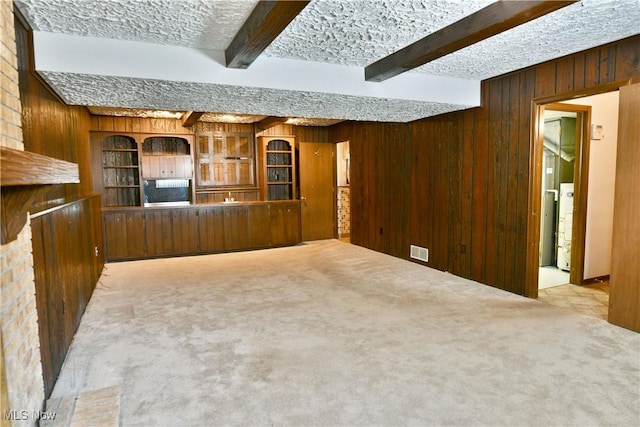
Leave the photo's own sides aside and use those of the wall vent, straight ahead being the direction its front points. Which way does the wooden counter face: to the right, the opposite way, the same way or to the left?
to the left

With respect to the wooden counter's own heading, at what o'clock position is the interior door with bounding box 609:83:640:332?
The interior door is roughly at 11 o'clock from the wooden counter.

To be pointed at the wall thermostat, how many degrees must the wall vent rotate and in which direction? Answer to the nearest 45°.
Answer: approximately 135° to its left

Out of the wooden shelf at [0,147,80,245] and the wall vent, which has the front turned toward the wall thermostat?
the wooden shelf

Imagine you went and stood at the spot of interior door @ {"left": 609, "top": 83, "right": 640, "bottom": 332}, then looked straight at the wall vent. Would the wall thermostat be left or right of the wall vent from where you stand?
right

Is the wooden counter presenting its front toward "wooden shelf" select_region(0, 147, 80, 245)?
yes

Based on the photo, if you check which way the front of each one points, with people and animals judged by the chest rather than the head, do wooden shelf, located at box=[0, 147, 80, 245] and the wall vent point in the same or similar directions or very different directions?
very different directions

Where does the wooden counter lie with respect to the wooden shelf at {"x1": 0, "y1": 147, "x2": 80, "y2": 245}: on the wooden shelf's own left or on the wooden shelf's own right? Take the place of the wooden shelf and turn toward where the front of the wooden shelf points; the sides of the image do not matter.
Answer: on the wooden shelf's own left

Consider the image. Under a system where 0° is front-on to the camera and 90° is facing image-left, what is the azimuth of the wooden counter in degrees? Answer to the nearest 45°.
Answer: approximately 0°

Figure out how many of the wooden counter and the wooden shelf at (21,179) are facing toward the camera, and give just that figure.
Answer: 1

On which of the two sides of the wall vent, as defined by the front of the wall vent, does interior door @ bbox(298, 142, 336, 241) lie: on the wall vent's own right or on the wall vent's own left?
on the wall vent's own right

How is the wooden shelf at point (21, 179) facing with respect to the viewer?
to the viewer's right

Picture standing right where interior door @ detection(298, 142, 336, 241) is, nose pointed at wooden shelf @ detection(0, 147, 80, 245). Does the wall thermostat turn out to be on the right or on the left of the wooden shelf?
left

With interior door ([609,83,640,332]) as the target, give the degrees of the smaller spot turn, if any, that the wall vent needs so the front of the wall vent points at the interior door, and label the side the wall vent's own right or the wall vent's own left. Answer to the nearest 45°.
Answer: approximately 90° to the wall vent's own left
